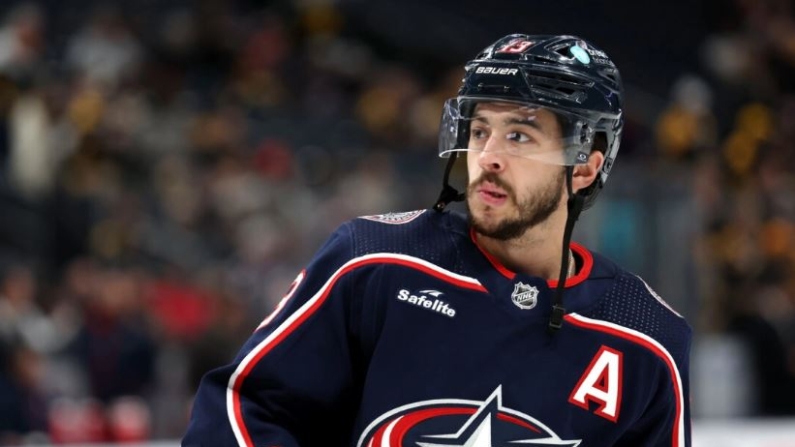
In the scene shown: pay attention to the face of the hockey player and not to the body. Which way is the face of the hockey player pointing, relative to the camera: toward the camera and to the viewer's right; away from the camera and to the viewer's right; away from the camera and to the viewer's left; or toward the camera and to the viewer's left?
toward the camera and to the viewer's left

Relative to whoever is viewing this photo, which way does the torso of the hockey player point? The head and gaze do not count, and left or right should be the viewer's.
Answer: facing the viewer
